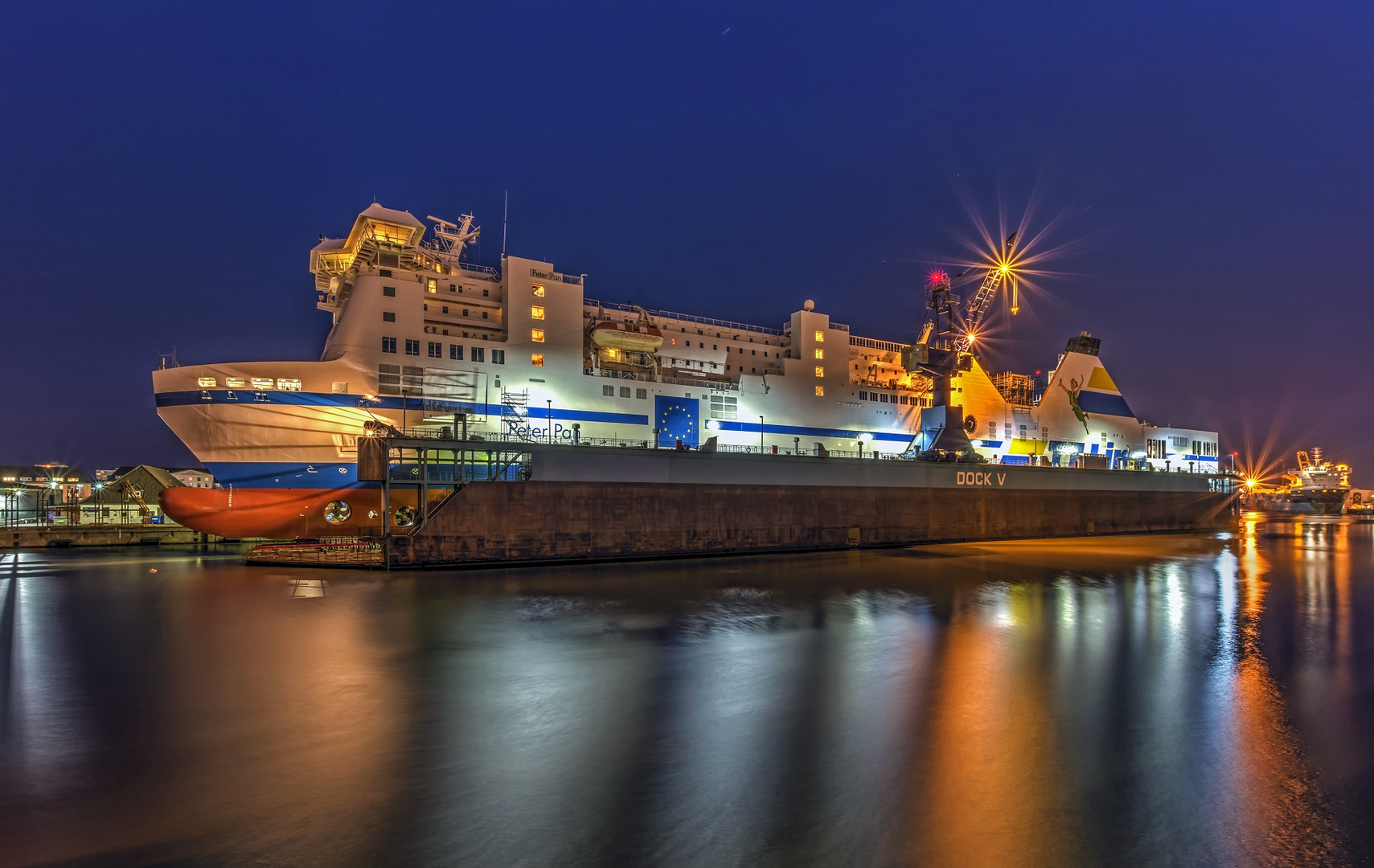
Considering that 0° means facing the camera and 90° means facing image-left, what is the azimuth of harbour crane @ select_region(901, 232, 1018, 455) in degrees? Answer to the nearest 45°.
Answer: approximately 270°
